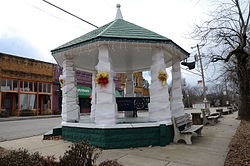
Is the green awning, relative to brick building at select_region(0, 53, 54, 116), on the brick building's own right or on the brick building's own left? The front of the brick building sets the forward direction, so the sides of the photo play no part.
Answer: on the brick building's own left

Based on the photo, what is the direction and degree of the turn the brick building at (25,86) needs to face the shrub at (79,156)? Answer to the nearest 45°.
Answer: approximately 45° to its right

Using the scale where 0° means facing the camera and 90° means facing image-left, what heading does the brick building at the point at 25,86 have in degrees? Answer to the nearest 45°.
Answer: approximately 315°
